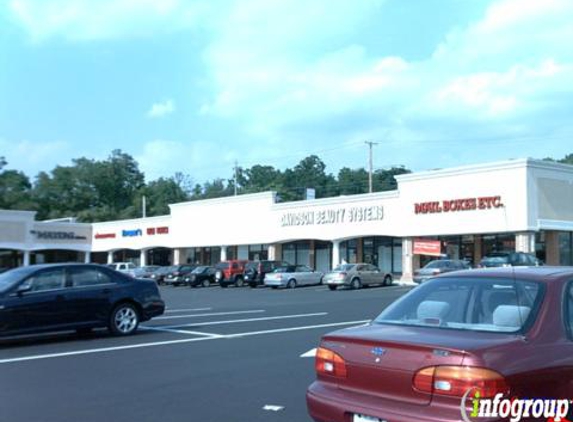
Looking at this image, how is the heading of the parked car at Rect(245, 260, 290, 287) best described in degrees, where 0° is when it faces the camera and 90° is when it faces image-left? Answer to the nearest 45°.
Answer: approximately 225°

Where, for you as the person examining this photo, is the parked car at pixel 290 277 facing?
facing away from the viewer and to the right of the viewer

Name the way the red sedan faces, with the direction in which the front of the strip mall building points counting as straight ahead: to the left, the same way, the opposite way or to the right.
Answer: the opposite way

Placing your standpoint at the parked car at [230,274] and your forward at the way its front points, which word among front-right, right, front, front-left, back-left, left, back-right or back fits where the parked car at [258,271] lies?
right

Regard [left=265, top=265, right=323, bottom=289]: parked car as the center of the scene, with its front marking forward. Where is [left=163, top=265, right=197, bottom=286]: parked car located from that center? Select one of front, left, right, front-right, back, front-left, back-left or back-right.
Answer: left

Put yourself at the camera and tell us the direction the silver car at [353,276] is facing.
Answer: facing away from the viewer and to the right of the viewer

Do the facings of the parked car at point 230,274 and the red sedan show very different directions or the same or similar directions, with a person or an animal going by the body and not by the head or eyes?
same or similar directions

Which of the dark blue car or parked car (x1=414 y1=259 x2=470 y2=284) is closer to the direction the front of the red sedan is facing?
the parked car

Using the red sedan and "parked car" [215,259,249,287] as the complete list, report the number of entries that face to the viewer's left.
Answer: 0

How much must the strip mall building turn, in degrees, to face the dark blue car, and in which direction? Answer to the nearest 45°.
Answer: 0° — it already faces it

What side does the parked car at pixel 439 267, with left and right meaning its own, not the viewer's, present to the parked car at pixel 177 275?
left

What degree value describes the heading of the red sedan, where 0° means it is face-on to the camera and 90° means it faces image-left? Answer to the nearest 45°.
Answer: approximately 225°

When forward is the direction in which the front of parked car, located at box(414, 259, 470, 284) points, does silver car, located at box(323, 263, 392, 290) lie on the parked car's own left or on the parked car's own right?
on the parked car's own left

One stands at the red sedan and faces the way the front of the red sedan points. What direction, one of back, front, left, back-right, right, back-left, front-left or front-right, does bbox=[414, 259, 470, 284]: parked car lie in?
front-left

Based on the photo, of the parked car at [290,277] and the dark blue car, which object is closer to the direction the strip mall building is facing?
the dark blue car
